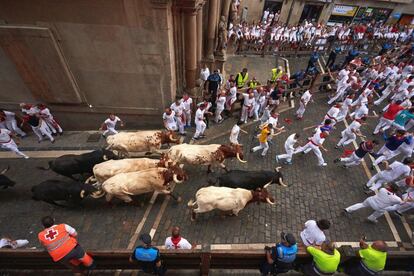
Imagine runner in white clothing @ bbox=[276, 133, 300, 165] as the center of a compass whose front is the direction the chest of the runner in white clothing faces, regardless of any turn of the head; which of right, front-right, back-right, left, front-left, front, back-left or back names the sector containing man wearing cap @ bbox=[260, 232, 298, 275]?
right

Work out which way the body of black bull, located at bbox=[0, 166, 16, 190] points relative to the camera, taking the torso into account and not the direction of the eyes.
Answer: to the viewer's right

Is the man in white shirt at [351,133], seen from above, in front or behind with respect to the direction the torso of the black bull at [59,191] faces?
in front

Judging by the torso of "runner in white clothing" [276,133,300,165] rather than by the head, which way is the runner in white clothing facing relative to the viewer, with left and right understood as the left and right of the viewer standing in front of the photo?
facing to the right of the viewer

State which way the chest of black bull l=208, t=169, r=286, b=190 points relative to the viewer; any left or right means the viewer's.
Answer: facing to the right of the viewer

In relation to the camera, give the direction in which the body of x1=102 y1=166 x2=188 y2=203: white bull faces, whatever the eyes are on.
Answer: to the viewer's right

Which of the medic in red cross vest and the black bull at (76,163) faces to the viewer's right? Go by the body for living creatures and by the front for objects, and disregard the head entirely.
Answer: the black bull

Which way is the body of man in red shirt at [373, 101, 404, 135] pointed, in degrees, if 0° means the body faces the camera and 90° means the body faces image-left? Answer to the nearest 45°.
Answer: approximately 270°

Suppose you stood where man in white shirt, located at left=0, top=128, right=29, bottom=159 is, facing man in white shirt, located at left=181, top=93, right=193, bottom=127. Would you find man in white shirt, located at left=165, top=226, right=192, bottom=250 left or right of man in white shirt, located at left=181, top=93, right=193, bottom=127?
right

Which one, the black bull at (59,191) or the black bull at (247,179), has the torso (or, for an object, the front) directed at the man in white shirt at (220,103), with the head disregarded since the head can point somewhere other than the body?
the black bull at (59,191)

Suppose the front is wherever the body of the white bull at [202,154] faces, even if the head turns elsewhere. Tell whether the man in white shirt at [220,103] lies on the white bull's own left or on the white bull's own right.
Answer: on the white bull's own left

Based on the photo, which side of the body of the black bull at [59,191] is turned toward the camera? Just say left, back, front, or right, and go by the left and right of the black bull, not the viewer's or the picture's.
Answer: right

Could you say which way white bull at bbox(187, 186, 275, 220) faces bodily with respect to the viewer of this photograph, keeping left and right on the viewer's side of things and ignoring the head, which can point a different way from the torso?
facing to the right of the viewer

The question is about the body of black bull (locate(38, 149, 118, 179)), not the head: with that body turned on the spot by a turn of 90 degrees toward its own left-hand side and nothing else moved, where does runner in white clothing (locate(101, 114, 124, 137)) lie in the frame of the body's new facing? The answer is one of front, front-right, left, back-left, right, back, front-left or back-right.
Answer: front-right

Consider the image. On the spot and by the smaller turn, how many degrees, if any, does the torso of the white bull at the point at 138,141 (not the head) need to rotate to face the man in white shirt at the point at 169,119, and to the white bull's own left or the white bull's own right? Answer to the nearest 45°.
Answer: approximately 45° to the white bull's own left

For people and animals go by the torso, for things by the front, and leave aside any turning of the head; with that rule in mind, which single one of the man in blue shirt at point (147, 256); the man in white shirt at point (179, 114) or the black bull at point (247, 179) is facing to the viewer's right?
the black bull
